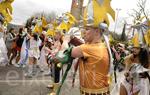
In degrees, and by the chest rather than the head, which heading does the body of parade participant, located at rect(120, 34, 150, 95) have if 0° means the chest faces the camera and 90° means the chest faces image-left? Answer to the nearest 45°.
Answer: approximately 45°

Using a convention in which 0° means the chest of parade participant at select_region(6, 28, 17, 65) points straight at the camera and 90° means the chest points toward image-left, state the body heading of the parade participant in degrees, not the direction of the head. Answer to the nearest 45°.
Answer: approximately 315°

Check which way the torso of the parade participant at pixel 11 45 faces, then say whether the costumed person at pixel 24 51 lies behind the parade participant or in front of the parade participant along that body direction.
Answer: in front
